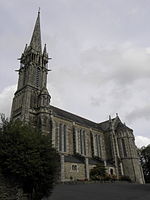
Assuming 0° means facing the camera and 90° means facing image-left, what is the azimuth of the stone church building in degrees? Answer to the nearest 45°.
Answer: approximately 45°

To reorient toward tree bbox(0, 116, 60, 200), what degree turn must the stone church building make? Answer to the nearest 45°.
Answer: approximately 45° to its left
